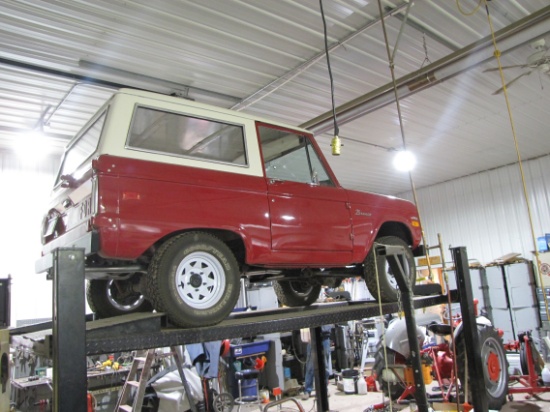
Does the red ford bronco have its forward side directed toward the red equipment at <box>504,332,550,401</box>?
yes

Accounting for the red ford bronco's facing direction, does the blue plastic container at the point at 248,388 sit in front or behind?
in front

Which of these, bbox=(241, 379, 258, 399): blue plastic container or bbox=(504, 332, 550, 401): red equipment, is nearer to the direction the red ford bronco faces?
the red equipment

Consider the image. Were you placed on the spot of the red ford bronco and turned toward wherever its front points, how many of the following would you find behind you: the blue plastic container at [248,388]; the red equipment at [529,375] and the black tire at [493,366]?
0

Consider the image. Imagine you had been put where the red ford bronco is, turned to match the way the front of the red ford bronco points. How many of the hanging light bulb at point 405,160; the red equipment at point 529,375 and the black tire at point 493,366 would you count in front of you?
3

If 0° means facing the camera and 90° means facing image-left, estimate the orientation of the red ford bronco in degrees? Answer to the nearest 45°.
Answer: approximately 225°

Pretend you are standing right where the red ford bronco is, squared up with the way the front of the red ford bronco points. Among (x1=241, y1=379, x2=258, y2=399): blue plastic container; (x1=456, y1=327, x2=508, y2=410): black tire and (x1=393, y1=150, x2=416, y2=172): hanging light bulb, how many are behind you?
0

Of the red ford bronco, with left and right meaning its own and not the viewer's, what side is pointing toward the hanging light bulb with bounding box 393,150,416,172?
front

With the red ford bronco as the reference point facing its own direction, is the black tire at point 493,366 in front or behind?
in front
